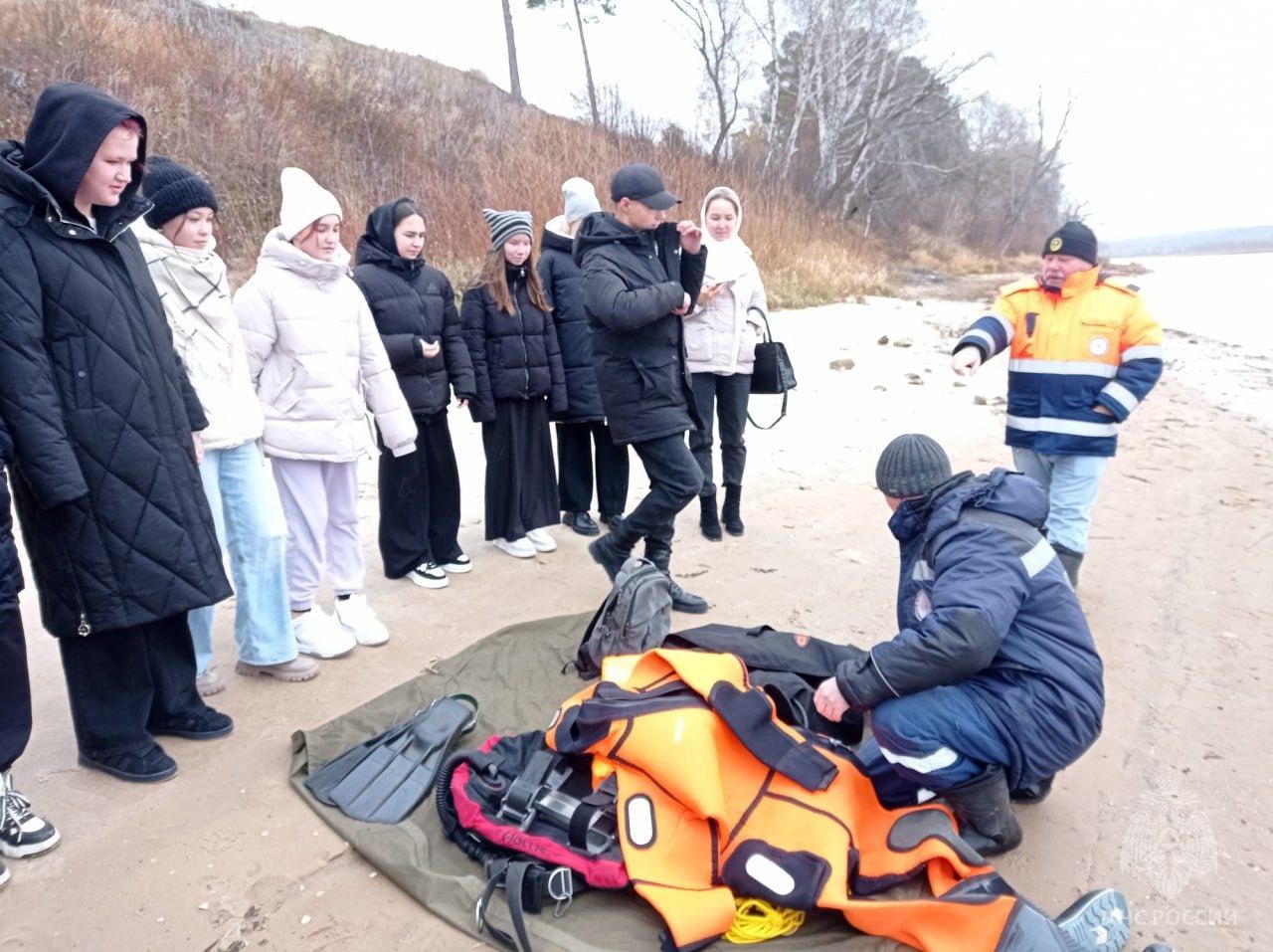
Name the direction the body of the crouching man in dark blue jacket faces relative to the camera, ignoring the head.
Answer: to the viewer's left

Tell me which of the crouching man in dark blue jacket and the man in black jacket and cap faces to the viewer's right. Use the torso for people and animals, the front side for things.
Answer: the man in black jacket and cap

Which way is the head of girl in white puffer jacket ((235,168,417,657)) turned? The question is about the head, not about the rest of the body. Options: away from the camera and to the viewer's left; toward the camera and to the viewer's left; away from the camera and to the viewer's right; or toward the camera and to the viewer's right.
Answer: toward the camera and to the viewer's right

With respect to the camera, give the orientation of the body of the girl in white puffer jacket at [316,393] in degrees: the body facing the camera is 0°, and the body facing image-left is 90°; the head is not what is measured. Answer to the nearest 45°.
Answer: approximately 315°

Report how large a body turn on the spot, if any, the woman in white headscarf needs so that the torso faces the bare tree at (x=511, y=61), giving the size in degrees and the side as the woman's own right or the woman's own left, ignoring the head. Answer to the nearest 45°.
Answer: approximately 180°

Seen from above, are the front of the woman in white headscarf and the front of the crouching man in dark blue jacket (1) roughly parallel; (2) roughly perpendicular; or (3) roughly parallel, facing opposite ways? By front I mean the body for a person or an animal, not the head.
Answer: roughly perpendicular

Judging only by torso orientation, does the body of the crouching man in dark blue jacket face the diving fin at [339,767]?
yes
